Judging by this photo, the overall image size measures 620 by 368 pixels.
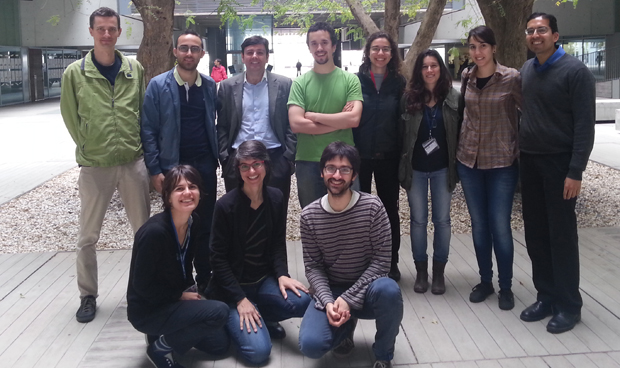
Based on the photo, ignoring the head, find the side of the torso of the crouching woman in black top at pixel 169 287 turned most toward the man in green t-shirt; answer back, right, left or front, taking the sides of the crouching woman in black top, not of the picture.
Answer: left

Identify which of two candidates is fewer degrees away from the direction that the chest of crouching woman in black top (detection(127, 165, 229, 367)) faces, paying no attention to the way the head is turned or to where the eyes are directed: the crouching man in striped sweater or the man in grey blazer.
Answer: the crouching man in striped sweater

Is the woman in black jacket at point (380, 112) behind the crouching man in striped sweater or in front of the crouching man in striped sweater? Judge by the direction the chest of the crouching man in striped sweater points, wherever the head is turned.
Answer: behind

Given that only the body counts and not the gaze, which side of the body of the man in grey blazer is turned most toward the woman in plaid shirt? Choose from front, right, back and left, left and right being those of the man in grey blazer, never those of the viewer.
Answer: left

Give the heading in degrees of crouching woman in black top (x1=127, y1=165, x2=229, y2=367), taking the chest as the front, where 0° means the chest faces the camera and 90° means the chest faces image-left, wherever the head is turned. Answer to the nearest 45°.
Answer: approximately 315°

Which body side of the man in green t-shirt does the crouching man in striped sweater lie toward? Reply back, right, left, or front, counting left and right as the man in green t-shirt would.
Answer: front

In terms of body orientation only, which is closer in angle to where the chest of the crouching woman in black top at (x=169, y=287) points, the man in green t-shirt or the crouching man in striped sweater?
the crouching man in striped sweater
